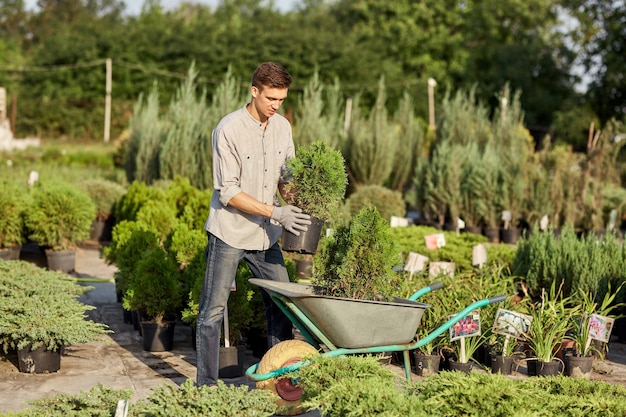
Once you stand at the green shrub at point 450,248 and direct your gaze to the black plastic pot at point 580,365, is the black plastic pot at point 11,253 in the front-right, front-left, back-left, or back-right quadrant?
back-right

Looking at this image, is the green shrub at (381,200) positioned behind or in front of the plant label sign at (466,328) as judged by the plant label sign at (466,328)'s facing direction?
behind

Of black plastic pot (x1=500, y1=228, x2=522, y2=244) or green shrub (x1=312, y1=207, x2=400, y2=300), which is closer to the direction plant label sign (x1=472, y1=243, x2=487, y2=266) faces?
the green shrub

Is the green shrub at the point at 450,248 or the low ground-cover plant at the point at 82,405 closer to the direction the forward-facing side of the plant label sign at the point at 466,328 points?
the low ground-cover plant

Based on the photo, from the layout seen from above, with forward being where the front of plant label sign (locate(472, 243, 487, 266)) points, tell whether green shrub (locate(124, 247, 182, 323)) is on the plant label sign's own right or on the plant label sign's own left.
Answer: on the plant label sign's own right

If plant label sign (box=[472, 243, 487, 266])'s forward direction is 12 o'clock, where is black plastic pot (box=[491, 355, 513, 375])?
The black plastic pot is roughly at 12 o'clock from the plant label sign.

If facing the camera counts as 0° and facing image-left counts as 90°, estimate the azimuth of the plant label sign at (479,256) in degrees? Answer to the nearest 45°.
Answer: approximately 0°
